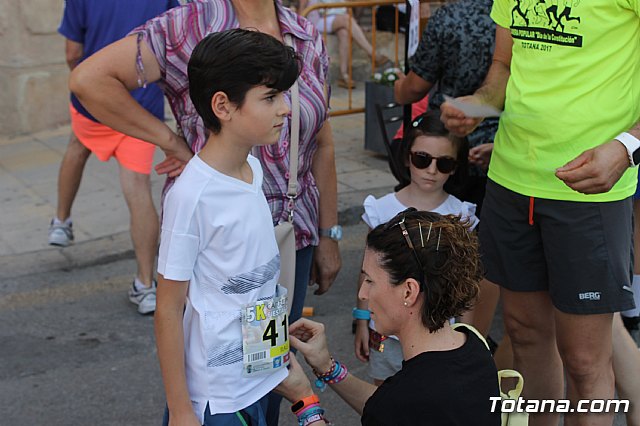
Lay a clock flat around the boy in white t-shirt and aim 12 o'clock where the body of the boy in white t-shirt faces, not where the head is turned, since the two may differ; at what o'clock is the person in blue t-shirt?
The person in blue t-shirt is roughly at 7 o'clock from the boy in white t-shirt.

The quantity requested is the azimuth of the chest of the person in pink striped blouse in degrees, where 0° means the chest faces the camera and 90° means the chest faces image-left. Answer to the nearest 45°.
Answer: approximately 315°

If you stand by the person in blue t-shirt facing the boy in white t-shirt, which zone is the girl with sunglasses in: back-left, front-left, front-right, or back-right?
front-left

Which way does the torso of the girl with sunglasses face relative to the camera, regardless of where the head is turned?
toward the camera

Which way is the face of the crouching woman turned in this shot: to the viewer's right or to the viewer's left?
to the viewer's left

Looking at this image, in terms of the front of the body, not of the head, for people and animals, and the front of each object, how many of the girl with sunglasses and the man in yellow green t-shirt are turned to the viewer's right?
0

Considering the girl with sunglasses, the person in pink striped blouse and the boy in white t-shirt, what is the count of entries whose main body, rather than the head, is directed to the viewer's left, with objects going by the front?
0

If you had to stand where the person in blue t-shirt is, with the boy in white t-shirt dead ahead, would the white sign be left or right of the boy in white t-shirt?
left

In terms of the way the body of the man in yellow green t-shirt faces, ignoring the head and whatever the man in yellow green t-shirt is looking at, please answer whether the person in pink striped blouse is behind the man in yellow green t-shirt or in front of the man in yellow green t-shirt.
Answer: in front

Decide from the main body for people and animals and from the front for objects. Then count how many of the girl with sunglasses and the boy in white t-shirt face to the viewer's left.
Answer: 0

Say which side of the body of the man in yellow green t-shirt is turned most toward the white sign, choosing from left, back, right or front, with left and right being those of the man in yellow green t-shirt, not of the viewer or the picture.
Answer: right
